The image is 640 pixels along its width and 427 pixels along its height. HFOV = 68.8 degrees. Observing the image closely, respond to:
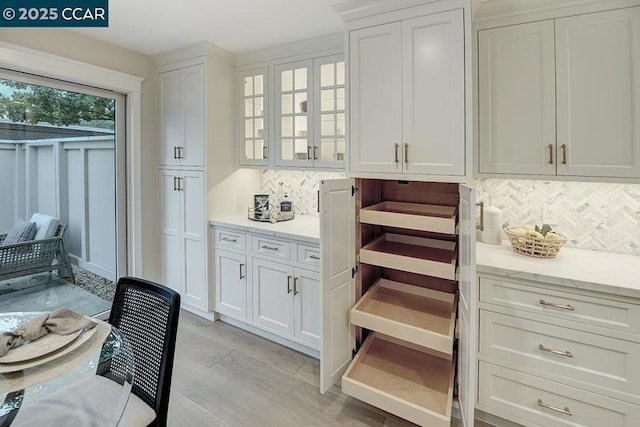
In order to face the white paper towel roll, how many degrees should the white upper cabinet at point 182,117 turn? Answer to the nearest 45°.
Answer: approximately 90° to its left

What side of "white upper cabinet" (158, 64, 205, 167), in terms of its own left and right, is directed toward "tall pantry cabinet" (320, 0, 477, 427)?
left

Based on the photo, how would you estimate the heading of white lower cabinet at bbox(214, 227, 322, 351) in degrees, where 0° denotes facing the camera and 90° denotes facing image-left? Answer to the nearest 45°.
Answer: approximately 45°

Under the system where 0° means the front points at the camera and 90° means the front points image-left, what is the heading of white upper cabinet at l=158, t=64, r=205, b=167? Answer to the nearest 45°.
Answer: approximately 45°

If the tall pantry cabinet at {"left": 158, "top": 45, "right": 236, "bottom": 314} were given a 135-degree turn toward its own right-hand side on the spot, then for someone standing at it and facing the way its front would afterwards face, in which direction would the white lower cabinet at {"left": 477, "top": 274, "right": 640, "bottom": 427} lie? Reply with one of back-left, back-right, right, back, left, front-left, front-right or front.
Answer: back-right
